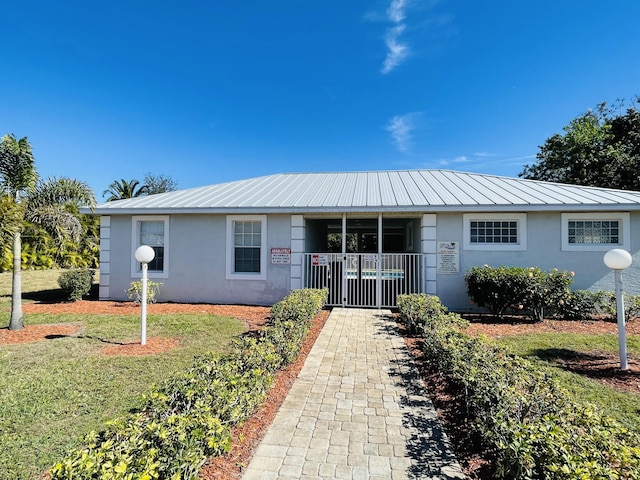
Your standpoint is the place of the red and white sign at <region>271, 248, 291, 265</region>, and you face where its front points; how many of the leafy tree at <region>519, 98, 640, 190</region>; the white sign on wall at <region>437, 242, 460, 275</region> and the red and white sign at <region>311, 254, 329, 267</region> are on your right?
0

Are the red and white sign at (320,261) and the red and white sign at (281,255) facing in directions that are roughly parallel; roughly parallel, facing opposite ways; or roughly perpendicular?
roughly parallel

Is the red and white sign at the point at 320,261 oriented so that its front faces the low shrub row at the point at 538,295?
no

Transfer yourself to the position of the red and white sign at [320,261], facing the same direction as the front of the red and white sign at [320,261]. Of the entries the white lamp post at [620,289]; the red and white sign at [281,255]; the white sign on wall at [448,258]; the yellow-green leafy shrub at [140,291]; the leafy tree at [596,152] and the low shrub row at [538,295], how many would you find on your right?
2

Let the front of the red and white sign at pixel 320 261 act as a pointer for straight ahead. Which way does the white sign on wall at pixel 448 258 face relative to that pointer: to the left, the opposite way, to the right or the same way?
the same way

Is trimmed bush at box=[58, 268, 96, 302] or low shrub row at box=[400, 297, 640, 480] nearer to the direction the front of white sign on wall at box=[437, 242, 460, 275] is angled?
the low shrub row

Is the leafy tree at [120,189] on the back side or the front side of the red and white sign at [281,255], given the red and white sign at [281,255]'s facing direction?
on the back side

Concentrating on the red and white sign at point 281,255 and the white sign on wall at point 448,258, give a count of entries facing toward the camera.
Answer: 2

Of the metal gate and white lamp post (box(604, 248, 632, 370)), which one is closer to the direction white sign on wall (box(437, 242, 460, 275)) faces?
the white lamp post

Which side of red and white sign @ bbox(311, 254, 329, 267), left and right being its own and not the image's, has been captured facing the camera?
front

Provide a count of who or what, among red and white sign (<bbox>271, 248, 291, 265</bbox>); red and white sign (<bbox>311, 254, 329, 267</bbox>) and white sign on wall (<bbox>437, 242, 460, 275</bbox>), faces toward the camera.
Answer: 3

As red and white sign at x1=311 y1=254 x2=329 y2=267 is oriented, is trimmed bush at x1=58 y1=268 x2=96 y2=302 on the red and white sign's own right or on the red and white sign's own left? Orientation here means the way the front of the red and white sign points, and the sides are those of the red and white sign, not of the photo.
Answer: on the red and white sign's own right

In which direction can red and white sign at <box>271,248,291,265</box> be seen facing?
toward the camera

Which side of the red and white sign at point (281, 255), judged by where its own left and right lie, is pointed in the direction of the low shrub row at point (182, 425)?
front

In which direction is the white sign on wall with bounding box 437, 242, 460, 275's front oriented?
toward the camera
